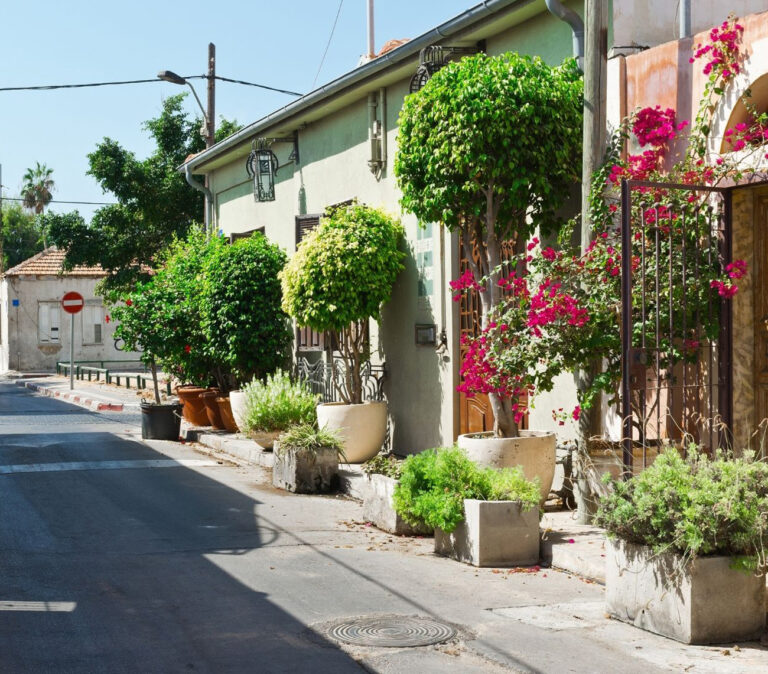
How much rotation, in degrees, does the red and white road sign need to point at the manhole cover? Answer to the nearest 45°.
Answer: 0° — it already faces it

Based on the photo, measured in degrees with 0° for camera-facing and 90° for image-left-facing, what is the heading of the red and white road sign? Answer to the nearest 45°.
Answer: approximately 0°

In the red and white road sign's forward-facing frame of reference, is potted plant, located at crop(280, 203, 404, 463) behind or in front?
in front

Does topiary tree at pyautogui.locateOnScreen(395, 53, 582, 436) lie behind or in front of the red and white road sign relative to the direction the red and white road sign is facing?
in front

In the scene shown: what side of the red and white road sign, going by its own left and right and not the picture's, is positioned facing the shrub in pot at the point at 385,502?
front

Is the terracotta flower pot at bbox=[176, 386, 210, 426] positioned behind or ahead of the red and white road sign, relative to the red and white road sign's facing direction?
ahead

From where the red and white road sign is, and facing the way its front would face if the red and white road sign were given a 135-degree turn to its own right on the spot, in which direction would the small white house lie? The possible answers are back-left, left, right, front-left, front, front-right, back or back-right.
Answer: front-right

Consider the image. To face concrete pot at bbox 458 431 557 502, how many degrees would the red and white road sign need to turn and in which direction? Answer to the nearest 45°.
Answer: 0° — it already faces it

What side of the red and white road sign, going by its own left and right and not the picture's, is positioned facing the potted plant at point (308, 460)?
front
